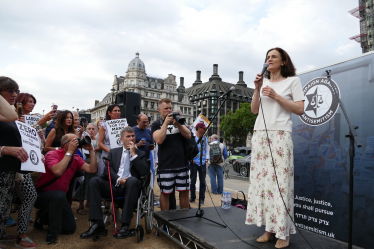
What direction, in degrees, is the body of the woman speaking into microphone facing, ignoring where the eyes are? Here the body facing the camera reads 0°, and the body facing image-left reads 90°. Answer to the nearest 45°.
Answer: approximately 45°

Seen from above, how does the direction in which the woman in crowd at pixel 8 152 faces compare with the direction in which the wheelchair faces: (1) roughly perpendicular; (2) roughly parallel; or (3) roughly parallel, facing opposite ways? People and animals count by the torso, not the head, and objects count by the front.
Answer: roughly perpendicular

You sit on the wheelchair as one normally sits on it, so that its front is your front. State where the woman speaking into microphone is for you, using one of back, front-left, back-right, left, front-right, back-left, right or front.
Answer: front-left

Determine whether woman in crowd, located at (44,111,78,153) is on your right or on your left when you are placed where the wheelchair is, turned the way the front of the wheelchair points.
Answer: on your right

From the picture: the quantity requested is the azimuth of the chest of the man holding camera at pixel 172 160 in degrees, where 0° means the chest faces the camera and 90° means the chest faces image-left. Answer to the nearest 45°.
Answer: approximately 315°

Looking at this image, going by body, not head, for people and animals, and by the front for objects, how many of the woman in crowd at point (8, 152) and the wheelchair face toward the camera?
1

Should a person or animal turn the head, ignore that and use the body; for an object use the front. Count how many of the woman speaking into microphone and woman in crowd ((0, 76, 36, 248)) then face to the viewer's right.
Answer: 1

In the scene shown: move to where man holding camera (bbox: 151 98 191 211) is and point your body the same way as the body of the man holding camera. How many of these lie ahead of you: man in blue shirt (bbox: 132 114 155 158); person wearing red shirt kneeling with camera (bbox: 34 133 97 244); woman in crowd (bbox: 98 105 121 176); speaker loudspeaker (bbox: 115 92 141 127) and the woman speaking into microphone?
1

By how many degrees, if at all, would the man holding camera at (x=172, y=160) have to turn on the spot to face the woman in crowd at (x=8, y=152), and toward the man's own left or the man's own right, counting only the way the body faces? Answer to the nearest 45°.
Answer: approximately 90° to the man's own right

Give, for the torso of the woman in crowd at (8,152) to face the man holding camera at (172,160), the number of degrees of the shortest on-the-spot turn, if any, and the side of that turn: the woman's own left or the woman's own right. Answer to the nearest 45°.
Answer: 0° — they already face them

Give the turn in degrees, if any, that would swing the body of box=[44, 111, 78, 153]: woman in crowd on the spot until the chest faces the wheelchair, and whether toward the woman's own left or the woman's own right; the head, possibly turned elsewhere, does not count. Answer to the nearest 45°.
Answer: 0° — they already face it

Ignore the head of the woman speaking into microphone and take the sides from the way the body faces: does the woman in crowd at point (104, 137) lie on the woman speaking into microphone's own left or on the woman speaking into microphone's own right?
on the woman speaking into microphone's own right
